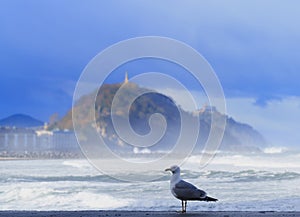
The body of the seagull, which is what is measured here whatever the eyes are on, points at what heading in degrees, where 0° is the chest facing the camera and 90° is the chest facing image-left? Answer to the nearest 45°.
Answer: approximately 90°
